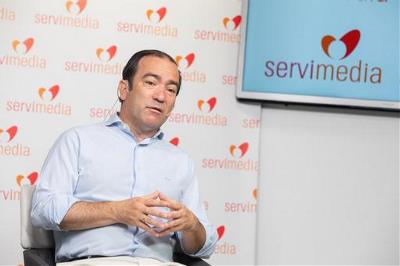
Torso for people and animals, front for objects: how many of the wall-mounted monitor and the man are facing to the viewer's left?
0

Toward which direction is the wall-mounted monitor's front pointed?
toward the camera

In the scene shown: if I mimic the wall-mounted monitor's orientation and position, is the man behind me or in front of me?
in front

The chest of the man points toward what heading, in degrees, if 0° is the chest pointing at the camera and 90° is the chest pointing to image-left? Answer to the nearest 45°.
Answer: approximately 315°

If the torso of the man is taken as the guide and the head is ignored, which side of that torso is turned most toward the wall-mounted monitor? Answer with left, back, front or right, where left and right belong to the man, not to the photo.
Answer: left
